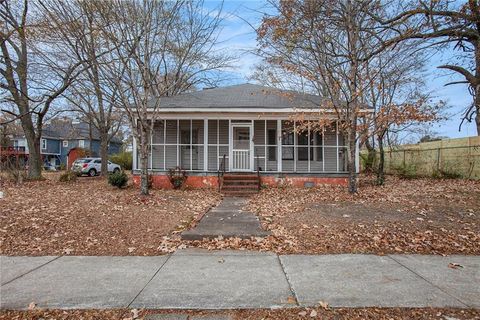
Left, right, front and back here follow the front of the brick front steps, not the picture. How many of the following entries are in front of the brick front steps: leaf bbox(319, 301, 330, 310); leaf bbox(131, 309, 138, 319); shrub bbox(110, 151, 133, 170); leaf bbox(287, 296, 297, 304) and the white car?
3

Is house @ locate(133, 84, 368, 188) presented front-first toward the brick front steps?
yes

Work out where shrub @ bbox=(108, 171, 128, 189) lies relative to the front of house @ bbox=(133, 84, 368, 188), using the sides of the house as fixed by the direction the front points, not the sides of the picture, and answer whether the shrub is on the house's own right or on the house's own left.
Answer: on the house's own right

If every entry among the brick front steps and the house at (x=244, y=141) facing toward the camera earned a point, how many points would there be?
2

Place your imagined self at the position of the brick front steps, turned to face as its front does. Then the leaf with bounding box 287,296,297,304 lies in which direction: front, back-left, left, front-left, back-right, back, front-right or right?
front

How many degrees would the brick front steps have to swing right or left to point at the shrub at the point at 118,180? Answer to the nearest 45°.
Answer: approximately 90° to its right

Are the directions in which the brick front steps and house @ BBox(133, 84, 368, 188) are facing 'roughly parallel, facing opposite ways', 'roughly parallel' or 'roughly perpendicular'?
roughly parallel

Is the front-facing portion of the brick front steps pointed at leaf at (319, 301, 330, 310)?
yes

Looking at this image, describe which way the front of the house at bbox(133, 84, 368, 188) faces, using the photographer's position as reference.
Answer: facing the viewer

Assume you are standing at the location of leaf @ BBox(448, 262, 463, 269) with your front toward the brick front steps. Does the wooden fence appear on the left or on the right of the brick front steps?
right

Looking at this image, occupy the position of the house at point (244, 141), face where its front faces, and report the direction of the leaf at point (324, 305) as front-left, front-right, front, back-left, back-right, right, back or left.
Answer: front

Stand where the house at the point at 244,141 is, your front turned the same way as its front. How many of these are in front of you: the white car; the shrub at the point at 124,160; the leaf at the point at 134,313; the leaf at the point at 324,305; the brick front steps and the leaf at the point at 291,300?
4

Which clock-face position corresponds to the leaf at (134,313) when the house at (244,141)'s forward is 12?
The leaf is roughly at 12 o'clock from the house.

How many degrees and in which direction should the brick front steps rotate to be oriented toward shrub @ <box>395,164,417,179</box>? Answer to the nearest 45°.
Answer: approximately 135° to its left

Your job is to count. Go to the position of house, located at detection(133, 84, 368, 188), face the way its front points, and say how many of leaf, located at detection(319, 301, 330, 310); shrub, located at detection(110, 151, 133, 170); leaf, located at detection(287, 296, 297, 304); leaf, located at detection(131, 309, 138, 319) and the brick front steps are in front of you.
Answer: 4
